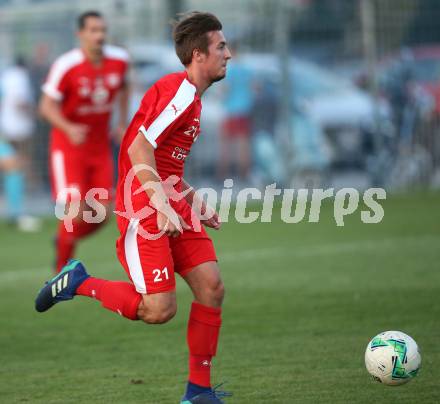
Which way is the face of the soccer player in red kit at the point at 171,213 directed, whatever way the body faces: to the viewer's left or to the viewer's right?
to the viewer's right

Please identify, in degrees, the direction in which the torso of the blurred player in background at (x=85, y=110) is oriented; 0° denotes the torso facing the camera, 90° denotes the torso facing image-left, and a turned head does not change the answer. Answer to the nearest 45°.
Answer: approximately 315°

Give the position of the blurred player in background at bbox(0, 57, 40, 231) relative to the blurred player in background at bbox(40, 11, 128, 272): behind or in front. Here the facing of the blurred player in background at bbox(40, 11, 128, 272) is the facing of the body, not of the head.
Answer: behind
